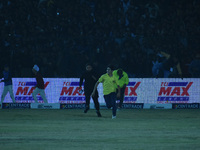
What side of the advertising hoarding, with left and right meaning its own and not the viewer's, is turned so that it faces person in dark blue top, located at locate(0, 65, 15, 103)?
right

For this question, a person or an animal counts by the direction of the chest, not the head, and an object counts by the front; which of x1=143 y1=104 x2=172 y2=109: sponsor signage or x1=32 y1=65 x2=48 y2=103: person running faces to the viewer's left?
the person running

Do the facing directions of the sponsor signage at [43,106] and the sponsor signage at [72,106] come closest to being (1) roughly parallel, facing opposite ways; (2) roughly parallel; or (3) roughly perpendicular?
roughly parallel

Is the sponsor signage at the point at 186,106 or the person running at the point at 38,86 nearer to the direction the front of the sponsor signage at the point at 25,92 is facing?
the person running

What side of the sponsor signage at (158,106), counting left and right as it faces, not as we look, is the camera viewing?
front

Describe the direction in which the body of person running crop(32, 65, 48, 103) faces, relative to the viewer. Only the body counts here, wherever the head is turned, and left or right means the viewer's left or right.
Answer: facing to the left of the viewer

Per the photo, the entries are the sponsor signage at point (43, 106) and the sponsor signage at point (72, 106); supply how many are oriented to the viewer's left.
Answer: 0

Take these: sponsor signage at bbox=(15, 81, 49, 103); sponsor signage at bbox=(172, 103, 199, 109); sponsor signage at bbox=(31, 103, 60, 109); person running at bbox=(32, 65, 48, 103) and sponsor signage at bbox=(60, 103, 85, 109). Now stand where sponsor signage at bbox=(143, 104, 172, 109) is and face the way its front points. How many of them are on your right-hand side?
4

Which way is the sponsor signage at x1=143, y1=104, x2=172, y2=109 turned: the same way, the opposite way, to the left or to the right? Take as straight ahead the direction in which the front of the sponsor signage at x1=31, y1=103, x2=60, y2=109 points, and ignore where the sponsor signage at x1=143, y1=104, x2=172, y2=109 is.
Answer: the same way

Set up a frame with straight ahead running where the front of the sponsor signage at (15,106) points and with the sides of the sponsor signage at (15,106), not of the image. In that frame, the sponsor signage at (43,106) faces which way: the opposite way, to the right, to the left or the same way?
the same way

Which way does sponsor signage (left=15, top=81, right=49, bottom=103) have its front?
toward the camera

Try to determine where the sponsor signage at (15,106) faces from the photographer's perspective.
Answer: facing the viewer

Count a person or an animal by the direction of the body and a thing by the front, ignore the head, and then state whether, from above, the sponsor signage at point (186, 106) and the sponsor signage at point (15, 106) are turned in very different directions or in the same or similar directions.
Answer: same or similar directions

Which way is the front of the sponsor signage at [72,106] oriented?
toward the camera

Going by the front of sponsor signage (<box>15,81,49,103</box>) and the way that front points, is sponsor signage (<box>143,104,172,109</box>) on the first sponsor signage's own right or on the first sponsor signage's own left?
on the first sponsor signage's own left
